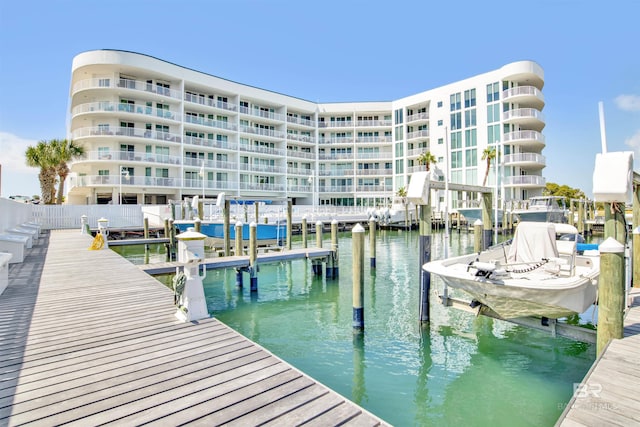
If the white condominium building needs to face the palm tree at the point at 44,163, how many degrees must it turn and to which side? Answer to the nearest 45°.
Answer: approximately 45° to its right

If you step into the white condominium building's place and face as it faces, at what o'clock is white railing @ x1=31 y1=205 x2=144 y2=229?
The white railing is roughly at 1 o'clock from the white condominium building.

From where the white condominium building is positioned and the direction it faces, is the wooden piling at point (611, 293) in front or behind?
in front

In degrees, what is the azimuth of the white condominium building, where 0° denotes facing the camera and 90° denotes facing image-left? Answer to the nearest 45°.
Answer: approximately 0°

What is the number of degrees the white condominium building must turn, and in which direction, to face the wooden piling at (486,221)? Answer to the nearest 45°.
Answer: approximately 45° to its left

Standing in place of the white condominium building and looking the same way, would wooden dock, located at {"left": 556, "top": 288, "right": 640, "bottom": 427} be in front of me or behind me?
in front

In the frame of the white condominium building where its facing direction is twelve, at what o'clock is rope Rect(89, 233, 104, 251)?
The rope is roughly at 12 o'clock from the white condominium building.

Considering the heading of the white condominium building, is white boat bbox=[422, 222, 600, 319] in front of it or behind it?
in front

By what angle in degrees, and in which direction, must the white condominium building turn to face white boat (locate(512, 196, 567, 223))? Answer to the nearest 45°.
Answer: approximately 90° to its left
